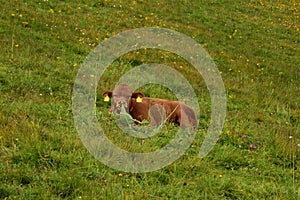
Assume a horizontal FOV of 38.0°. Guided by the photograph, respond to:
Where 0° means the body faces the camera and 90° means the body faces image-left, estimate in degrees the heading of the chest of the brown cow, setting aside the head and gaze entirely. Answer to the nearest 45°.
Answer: approximately 90°
